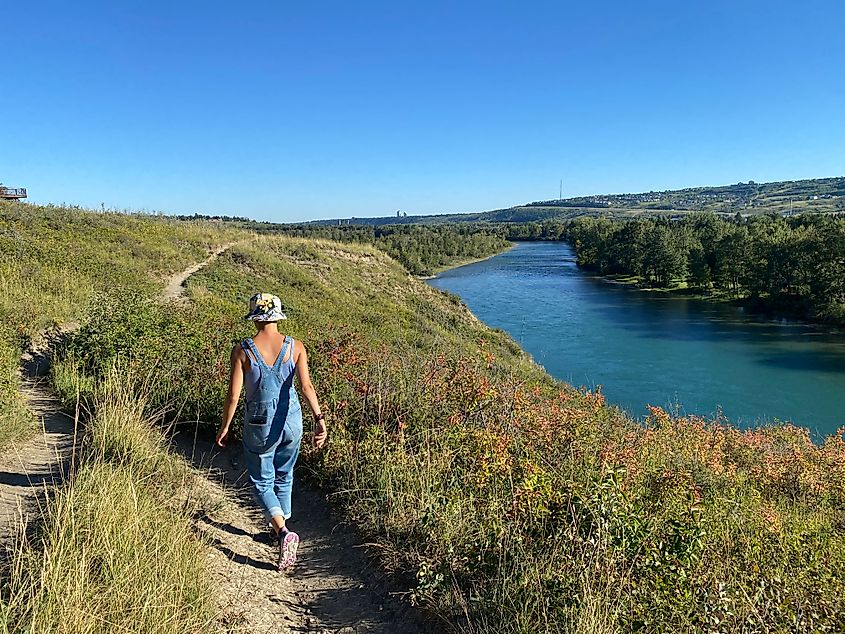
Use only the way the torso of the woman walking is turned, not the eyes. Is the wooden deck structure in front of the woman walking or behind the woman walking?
in front

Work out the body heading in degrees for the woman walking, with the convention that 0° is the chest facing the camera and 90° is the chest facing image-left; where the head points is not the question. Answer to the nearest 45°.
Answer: approximately 180°

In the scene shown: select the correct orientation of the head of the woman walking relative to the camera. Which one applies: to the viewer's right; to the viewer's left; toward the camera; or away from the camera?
away from the camera
